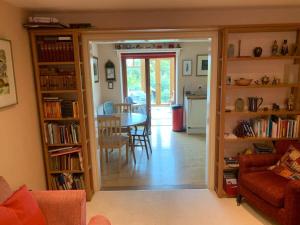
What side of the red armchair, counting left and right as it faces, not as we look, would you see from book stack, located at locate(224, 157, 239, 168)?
right

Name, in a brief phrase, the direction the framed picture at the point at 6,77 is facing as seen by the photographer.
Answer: facing the viewer and to the right of the viewer

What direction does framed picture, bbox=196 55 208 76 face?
toward the camera

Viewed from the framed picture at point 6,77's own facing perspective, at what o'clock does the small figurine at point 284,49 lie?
The small figurine is roughly at 11 o'clock from the framed picture.

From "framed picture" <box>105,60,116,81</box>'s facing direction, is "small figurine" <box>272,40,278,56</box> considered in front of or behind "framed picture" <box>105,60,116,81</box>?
in front

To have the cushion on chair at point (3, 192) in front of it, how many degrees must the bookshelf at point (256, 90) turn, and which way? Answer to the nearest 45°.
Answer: approximately 45° to its right

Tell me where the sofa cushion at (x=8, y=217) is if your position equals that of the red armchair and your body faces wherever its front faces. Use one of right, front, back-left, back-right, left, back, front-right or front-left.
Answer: front

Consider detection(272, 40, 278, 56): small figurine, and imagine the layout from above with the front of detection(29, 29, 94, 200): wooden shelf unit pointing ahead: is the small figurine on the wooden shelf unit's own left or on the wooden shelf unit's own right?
on the wooden shelf unit's own left

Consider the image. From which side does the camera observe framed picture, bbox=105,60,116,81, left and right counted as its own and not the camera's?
front

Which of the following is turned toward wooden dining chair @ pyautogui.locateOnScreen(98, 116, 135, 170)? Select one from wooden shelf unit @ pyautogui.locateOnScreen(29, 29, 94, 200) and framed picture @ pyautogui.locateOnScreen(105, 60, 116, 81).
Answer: the framed picture

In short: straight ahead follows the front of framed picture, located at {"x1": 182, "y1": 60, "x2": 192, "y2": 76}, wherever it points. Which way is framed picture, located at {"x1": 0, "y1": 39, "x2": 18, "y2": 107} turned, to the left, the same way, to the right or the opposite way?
to the left

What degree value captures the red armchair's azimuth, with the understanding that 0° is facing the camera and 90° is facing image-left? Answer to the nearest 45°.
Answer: approximately 45°

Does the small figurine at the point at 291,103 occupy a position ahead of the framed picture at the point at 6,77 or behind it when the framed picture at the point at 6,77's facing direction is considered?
ahead

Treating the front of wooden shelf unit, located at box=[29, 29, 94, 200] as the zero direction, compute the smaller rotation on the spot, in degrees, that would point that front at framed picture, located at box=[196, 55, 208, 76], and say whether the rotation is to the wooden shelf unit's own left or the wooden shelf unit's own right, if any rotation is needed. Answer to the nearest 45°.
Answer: approximately 135° to the wooden shelf unit's own left

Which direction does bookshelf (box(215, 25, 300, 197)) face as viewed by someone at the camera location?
facing the viewer
